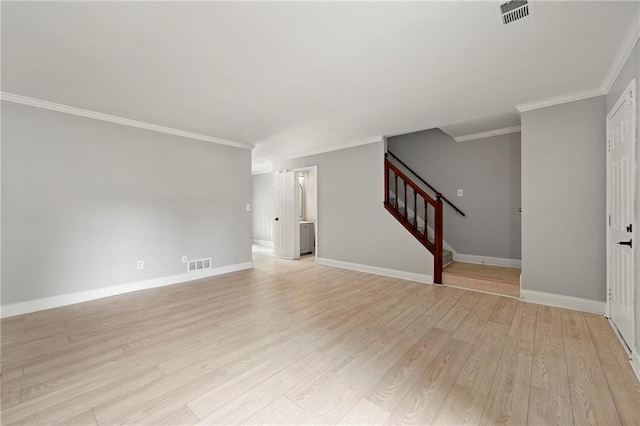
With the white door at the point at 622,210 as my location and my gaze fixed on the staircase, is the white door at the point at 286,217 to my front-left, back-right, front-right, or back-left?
front-left

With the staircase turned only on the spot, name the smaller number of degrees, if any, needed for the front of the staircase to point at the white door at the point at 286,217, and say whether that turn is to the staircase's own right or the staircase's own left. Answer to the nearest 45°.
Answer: approximately 135° to the staircase's own right

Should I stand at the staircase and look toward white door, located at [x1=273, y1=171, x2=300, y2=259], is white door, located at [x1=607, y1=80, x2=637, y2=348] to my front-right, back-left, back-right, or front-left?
back-left

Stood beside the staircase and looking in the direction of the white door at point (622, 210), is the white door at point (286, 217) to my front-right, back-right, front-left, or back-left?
back-right

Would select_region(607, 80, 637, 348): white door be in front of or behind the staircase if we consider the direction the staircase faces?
in front

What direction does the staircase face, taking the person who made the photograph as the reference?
facing the viewer and to the right of the viewer
